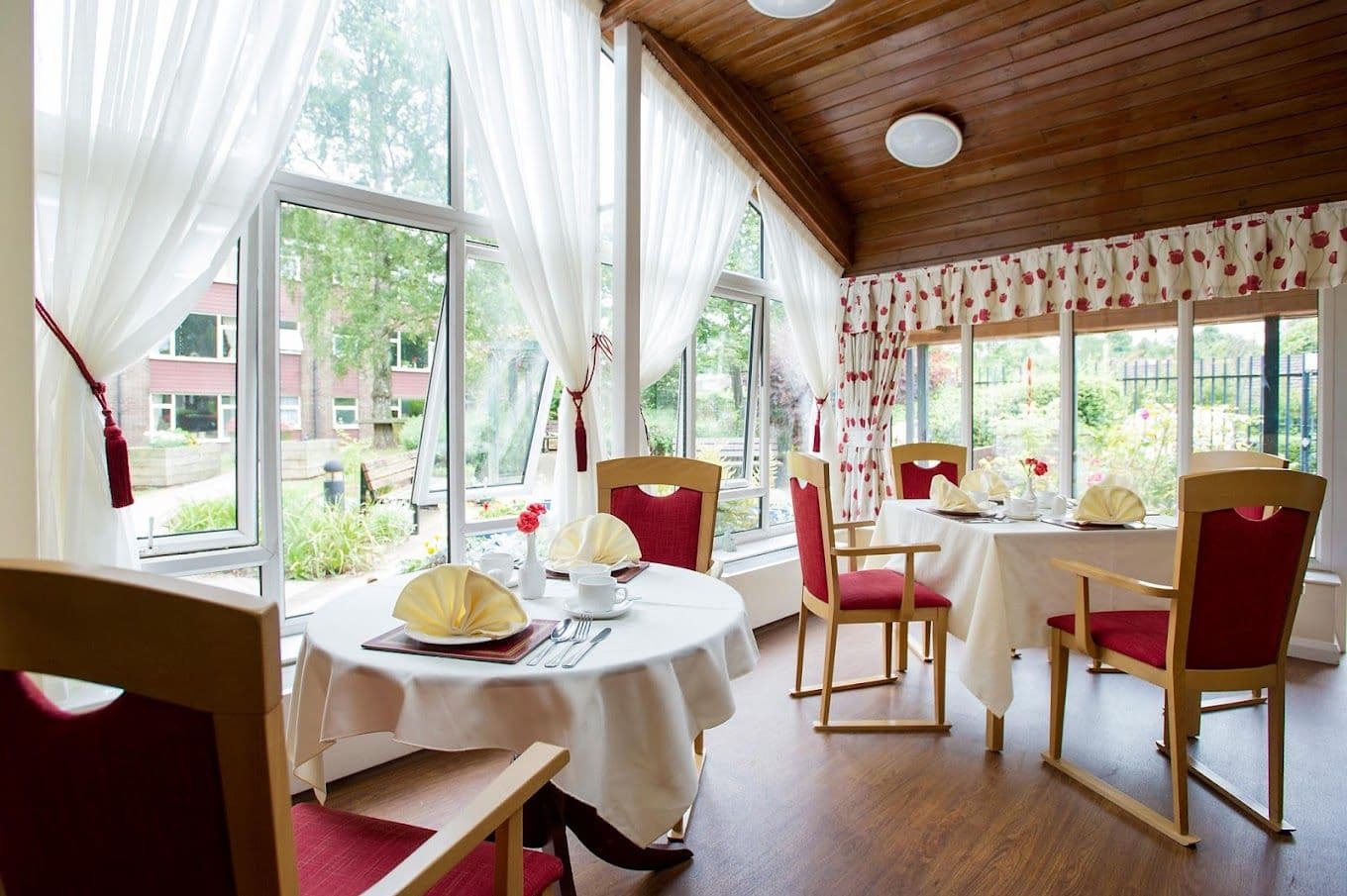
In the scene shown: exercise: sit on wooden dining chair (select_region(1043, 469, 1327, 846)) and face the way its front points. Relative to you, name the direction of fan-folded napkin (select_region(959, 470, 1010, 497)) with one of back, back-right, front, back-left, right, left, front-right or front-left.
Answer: front

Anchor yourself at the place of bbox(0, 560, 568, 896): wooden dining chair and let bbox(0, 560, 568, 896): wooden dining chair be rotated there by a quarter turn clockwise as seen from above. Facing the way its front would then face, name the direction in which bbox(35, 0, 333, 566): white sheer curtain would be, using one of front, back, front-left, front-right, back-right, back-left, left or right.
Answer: back-left

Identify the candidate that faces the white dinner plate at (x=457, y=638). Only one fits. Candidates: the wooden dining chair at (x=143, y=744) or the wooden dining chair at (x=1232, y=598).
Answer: the wooden dining chair at (x=143, y=744)

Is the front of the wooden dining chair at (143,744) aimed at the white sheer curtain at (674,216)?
yes

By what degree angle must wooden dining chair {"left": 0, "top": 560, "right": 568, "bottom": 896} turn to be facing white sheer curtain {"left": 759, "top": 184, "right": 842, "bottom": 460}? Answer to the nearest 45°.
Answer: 0° — it already faces it

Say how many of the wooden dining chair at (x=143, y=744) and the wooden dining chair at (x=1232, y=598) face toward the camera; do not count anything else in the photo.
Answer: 0

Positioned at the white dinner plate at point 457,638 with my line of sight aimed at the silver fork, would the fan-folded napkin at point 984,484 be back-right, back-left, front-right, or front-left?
front-left

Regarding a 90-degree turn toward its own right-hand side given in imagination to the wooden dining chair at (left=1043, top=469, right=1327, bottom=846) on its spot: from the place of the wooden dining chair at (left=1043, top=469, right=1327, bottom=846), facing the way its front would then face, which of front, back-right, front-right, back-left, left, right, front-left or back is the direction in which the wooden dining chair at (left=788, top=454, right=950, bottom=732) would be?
back-left

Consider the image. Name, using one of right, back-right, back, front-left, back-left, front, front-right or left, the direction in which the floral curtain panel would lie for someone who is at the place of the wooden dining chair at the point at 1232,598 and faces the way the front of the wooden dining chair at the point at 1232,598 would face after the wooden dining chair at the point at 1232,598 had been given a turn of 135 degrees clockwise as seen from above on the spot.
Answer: back-left

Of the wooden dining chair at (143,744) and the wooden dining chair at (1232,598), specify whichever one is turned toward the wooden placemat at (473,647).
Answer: the wooden dining chair at (143,744)

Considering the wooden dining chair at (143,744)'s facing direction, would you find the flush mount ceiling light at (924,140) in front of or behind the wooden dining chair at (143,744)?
in front
